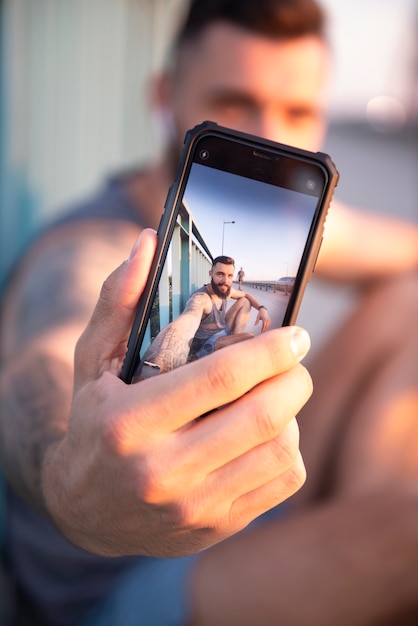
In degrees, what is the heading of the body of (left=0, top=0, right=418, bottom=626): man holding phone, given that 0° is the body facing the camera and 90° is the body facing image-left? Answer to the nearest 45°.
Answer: approximately 315°
